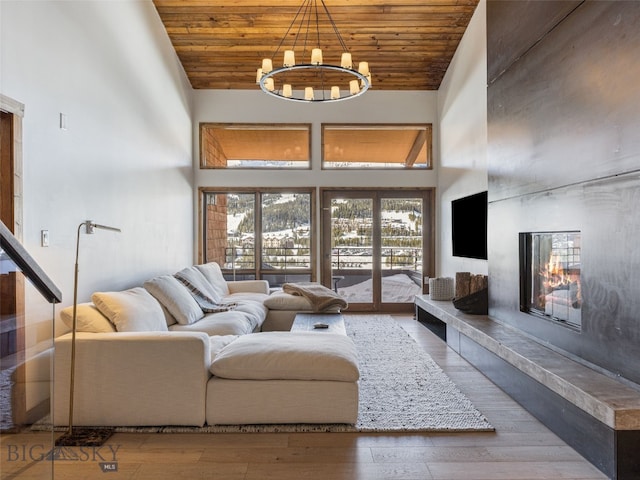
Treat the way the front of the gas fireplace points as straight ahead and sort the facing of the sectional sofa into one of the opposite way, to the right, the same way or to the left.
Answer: the opposite way

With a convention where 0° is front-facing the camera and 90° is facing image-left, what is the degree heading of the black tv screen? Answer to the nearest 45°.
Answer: approximately 45°

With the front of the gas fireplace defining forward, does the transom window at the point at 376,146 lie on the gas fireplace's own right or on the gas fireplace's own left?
on the gas fireplace's own right

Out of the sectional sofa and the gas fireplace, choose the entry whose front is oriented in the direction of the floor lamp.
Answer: the gas fireplace

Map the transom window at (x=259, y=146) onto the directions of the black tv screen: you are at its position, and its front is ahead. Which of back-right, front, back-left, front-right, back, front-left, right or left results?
front-right

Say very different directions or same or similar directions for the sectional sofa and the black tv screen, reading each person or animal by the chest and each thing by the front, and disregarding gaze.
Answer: very different directions

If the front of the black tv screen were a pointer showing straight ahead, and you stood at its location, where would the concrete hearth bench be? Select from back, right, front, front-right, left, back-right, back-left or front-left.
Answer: front-left

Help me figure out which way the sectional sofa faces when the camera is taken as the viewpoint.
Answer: facing to the right of the viewer

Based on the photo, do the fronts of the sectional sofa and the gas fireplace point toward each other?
yes

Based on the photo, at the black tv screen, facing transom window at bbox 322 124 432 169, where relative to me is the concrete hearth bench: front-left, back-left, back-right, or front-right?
back-left

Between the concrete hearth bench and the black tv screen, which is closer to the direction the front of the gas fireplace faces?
the concrete hearth bench

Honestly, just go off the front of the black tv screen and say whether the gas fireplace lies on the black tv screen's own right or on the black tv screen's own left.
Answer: on the black tv screen's own left

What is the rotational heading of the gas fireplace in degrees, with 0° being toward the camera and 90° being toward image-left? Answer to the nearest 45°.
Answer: approximately 45°
